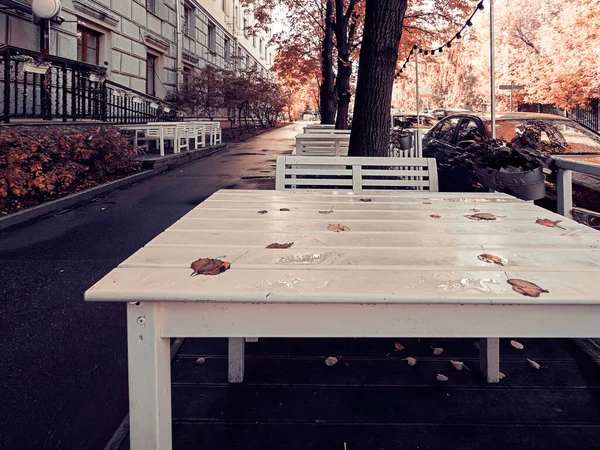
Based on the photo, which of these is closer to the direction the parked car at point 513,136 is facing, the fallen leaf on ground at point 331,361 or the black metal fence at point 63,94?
the fallen leaf on ground

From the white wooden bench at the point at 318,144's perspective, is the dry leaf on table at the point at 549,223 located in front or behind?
behind

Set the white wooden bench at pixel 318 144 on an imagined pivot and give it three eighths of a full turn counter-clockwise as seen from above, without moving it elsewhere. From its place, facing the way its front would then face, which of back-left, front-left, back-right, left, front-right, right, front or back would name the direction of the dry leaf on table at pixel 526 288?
front-left

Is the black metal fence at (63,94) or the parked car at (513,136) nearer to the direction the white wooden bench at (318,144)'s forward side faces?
the black metal fence

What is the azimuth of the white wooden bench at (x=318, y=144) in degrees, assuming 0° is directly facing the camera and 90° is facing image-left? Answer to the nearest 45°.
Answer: approximately 180°

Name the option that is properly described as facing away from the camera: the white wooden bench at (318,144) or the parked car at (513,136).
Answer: the white wooden bench
